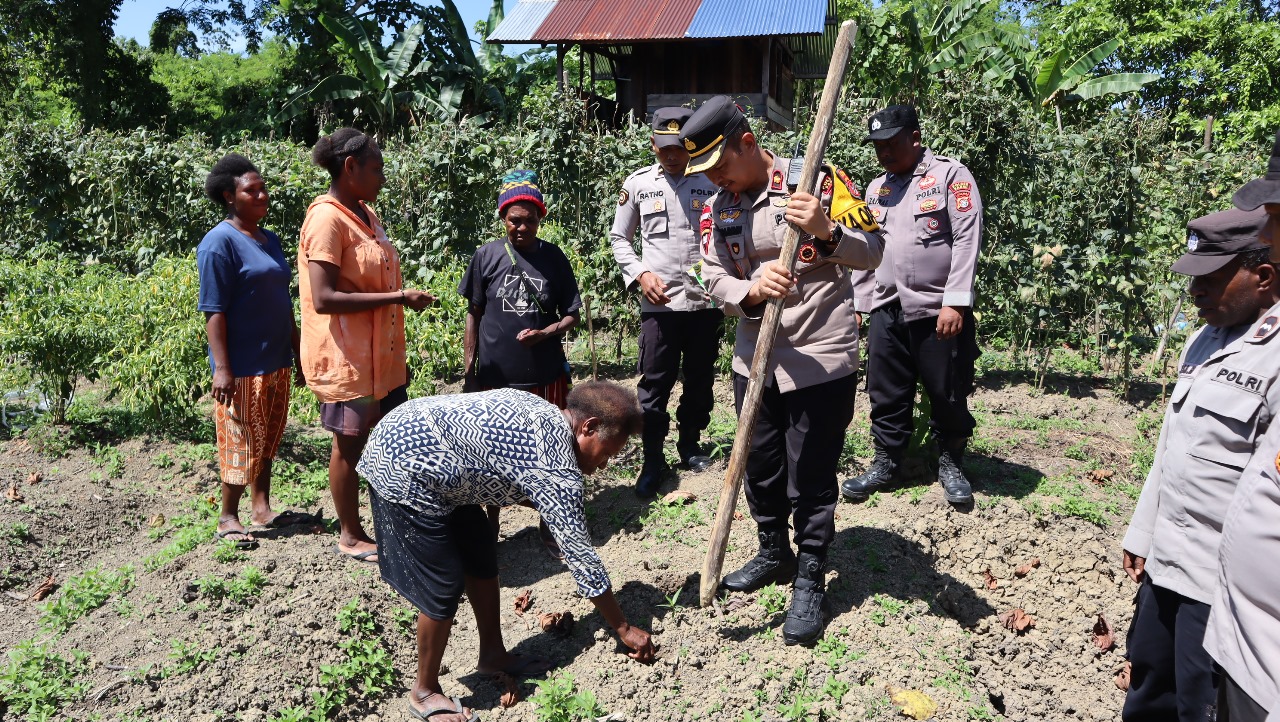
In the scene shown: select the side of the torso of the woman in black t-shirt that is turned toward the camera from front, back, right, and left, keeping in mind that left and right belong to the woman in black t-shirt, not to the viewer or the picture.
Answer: front

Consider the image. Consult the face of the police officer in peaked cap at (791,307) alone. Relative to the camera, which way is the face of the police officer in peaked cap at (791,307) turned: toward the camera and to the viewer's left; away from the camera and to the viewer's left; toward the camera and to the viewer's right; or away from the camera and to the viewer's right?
toward the camera and to the viewer's left

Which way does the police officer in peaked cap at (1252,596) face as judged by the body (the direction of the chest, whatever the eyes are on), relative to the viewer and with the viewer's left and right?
facing to the left of the viewer

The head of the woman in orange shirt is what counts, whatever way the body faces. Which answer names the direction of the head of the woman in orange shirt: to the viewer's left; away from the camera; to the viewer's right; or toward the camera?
to the viewer's right

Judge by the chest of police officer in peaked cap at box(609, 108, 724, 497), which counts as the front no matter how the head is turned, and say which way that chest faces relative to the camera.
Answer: toward the camera

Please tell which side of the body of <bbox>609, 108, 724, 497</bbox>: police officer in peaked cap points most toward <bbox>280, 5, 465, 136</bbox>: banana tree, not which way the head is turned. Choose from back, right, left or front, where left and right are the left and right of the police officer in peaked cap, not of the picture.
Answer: back

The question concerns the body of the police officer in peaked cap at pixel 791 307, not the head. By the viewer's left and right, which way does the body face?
facing the viewer and to the left of the viewer

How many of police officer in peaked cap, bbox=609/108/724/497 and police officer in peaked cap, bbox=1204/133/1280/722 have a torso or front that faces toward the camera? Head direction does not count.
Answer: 1

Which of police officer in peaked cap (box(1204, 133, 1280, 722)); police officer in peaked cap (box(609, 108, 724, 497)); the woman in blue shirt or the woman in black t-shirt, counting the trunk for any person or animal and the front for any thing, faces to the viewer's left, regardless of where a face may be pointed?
police officer in peaked cap (box(1204, 133, 1280, 722))

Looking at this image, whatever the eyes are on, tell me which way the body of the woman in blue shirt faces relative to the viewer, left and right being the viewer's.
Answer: facing the viewer and to the right of the viewer

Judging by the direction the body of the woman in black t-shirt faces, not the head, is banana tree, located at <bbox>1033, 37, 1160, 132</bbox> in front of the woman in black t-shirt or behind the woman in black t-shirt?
behind

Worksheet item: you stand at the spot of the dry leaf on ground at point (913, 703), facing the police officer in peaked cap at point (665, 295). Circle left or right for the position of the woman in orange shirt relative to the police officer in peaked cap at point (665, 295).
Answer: left

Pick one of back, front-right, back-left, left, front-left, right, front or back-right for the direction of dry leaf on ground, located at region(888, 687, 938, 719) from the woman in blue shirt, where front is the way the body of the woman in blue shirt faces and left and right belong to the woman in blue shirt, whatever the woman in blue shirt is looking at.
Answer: front

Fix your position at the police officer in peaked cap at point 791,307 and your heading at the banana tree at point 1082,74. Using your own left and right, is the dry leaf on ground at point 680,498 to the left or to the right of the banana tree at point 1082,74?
left

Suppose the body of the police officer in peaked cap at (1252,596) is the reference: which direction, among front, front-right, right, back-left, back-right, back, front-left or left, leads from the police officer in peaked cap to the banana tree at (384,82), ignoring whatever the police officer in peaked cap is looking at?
front-right
